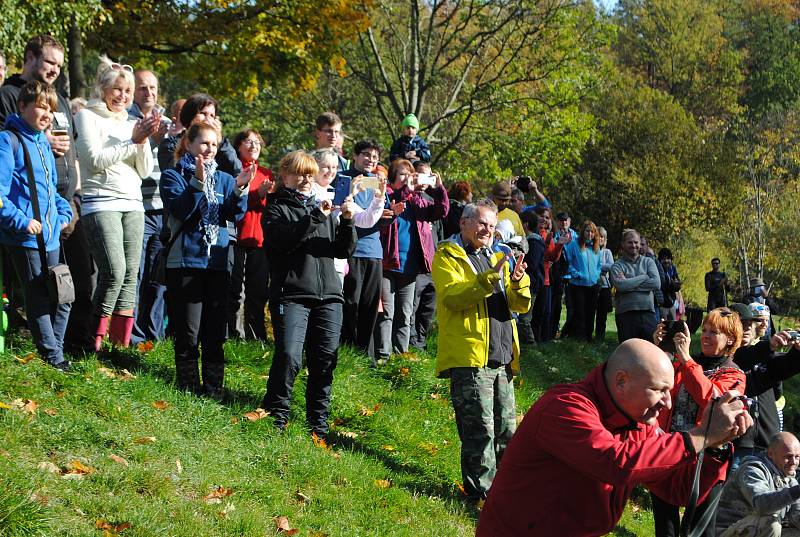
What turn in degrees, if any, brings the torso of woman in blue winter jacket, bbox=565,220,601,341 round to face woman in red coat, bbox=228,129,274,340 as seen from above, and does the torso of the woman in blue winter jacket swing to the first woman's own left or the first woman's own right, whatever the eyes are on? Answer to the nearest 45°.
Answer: approximately 45° to the first woman's own right

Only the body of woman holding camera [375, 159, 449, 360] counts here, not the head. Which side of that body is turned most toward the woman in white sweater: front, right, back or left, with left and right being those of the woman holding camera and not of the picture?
right

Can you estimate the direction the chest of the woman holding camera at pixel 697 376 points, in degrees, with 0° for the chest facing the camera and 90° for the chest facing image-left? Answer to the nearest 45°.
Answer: approximately 45°

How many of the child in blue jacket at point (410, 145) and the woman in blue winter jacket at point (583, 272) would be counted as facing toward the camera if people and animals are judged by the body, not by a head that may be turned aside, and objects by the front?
2

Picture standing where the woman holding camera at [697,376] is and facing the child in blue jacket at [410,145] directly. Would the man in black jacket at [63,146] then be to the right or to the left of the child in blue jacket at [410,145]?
left

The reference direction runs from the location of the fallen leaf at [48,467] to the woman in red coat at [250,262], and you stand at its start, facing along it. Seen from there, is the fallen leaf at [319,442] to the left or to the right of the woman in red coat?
right

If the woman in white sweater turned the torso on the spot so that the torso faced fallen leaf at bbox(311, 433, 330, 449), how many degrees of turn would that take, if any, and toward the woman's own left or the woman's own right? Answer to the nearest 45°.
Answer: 0° — they already face it

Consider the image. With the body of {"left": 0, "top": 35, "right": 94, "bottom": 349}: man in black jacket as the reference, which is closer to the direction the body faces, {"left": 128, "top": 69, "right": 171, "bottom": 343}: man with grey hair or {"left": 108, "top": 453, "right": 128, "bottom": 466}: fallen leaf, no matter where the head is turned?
the fallen leaf

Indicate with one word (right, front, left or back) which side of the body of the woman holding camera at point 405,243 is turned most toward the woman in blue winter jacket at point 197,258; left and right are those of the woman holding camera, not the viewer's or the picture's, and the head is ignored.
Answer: right

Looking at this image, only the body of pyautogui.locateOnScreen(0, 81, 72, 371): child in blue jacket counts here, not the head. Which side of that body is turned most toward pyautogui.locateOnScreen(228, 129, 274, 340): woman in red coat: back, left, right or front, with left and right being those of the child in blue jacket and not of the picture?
left
